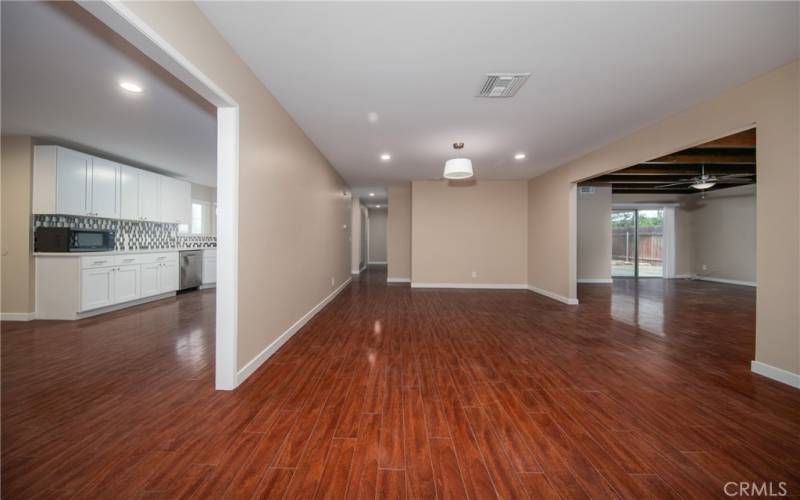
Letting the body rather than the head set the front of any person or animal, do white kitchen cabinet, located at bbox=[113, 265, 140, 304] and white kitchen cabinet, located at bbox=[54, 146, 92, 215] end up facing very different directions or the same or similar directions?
same or similar directions

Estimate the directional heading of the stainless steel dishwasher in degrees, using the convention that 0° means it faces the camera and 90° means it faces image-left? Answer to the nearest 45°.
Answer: approximately 315°

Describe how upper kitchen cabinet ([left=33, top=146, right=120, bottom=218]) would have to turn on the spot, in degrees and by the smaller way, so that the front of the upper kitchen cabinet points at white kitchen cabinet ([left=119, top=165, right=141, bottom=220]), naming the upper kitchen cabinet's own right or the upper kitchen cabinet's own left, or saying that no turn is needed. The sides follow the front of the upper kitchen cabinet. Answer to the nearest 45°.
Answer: approximately 90° to the upper kitchen cabinet's own left

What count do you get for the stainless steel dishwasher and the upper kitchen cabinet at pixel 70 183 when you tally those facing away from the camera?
0

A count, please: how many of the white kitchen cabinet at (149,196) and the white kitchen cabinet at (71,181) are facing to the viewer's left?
0

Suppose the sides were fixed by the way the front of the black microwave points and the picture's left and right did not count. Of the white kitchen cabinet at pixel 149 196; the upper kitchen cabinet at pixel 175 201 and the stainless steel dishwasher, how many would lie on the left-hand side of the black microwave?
3

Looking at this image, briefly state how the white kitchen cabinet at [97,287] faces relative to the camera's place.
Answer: facing the viewer and to the right of the viewer

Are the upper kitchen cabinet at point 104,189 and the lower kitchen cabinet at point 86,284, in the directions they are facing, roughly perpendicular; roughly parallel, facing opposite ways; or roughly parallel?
roughly parallel

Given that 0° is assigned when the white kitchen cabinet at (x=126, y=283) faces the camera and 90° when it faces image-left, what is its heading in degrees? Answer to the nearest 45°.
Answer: approximately 315°

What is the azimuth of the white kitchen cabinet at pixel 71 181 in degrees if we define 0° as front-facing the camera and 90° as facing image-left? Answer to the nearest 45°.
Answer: approximately 315°
